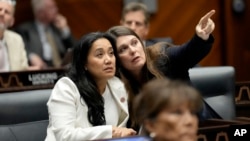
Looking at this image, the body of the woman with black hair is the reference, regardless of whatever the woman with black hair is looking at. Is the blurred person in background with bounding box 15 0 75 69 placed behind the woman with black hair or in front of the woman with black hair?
behind

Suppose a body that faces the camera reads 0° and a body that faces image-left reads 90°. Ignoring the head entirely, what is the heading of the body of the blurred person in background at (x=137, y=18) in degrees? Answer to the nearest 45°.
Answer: approximately 0°

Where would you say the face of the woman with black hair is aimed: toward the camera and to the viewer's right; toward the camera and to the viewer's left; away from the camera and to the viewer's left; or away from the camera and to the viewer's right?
toward the camera and to the viewer's right

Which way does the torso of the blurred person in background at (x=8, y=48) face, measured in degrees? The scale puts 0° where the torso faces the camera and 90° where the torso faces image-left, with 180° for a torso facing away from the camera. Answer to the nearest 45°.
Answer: approximately 45°

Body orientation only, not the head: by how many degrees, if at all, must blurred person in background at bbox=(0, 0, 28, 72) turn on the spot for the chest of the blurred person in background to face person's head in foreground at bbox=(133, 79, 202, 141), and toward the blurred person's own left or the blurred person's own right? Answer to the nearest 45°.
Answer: approximately 45° to the blurred person's own left

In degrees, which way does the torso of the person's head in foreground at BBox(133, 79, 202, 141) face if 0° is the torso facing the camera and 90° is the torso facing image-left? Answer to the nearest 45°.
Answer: approximately 315°
